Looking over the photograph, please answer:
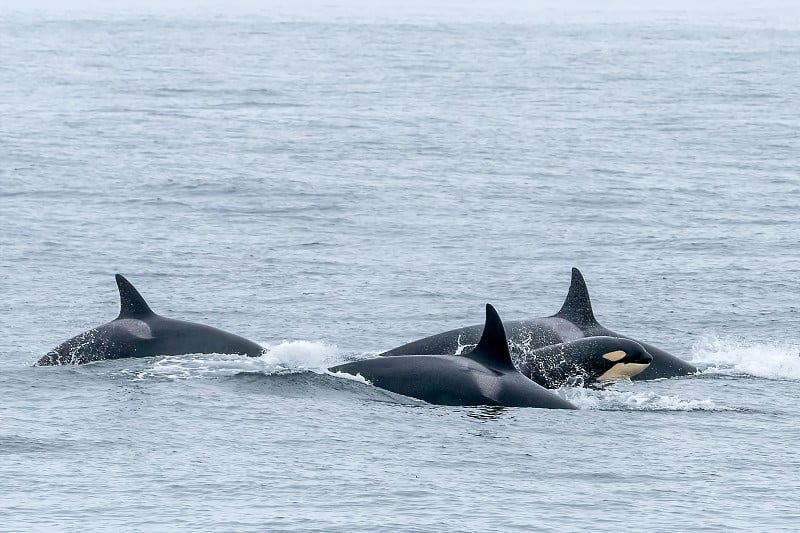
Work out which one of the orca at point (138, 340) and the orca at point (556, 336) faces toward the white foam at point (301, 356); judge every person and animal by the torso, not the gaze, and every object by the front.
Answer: the orca at point (138, 340)

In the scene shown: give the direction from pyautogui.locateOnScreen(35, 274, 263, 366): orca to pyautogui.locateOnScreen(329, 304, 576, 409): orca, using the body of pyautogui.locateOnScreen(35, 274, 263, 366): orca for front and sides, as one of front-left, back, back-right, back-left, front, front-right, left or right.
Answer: front-right

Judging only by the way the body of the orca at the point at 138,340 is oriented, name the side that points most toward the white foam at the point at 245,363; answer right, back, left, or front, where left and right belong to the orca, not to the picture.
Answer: front

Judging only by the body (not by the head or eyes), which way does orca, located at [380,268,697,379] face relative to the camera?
to the viewer's right

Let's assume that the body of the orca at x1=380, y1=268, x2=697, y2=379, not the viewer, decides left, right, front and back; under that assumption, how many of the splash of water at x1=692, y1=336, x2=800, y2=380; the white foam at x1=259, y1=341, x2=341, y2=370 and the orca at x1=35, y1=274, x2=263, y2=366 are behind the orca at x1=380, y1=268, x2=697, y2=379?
2

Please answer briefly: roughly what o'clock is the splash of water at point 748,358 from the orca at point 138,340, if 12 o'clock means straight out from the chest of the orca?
The splash of water is roughly at 12 o'clock from the orca.

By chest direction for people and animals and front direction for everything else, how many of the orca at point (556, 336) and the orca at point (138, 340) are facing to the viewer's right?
2

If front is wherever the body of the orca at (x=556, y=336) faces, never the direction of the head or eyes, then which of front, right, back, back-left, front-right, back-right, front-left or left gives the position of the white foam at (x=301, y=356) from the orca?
back

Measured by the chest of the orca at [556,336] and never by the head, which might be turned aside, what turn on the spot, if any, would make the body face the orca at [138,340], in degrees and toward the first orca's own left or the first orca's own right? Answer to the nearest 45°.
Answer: approximately 180°

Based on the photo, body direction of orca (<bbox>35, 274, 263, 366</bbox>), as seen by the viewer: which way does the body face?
to the viewer's right

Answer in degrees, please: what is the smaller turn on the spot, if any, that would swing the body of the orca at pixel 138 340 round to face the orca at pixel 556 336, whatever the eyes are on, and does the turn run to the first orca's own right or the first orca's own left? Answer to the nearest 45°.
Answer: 0° — it already faces it

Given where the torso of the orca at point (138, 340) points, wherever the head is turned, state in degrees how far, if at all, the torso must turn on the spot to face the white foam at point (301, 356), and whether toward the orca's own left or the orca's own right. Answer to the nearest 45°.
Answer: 0° — it already faces it
